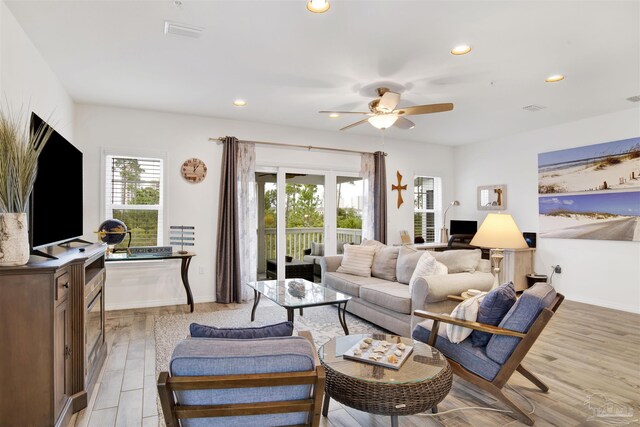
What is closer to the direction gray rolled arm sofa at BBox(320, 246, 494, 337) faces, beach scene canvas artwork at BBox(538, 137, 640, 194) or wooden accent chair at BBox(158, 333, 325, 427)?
the wooden accent chair

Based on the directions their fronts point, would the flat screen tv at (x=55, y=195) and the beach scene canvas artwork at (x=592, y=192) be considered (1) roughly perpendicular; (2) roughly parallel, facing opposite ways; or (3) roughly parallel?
roughly parallel, facing opposite ways

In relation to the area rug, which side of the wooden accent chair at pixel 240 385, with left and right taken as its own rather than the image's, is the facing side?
front

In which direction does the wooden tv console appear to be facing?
to the viewer's right

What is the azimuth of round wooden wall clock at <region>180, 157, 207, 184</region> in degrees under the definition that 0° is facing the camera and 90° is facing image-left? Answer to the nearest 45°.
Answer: approximately 0°

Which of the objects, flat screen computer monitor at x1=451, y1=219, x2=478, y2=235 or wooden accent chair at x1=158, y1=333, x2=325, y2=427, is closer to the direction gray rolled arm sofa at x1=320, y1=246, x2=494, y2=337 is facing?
the wooden accent chair

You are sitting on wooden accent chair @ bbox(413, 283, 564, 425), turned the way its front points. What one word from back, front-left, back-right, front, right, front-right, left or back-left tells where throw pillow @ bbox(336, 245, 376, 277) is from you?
front-right

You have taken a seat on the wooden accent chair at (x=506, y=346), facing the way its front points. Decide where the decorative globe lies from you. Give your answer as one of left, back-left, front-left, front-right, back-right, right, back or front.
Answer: front

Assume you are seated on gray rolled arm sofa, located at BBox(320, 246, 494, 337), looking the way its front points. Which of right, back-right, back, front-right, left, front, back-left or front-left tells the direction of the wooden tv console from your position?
front

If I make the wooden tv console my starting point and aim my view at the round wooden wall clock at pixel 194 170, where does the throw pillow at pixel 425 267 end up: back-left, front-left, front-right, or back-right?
front-right

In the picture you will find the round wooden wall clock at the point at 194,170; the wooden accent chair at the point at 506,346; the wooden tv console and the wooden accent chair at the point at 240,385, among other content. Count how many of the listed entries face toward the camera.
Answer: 1

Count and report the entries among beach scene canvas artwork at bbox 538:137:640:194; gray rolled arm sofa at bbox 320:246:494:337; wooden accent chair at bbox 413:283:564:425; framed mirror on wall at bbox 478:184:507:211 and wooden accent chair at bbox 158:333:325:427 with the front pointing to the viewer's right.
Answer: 0

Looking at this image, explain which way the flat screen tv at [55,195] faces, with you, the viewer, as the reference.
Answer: facing the viewer and to the right of the viewer

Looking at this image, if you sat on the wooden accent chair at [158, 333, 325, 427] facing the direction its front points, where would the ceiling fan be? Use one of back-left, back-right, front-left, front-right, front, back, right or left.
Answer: front-right

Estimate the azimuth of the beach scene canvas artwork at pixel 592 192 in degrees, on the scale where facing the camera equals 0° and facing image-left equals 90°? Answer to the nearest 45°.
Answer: approximately 45°

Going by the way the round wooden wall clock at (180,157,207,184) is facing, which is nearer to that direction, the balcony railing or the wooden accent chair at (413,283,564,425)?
the wooden accent chair

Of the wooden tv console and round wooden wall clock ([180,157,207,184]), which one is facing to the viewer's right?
the wooden tv console

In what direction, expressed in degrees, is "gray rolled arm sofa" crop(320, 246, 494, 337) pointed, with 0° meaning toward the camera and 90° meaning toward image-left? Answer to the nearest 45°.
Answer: approximately 45°
